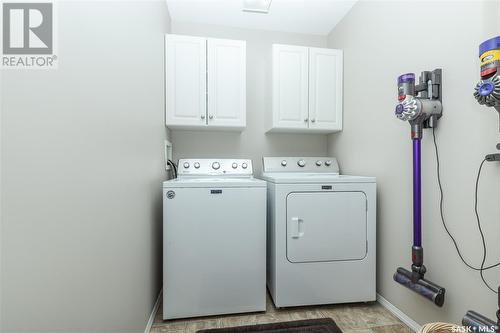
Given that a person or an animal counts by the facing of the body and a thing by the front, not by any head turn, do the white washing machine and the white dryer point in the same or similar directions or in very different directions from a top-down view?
same or similar directions

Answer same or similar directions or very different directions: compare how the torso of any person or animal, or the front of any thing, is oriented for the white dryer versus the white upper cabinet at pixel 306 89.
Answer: same or similar directions

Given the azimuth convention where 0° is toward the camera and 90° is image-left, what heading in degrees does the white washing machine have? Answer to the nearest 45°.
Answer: approximately 0°

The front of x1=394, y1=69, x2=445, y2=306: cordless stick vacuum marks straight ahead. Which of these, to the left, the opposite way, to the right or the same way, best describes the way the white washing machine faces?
to the left

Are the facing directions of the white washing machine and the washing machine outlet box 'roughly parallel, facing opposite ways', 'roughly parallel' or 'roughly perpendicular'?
roughly perpendicular

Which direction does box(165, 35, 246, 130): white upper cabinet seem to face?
toward the camera

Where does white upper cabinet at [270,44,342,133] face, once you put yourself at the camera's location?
facing the viewer

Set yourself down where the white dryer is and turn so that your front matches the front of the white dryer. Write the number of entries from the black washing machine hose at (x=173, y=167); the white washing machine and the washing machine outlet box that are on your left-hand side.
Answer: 0
